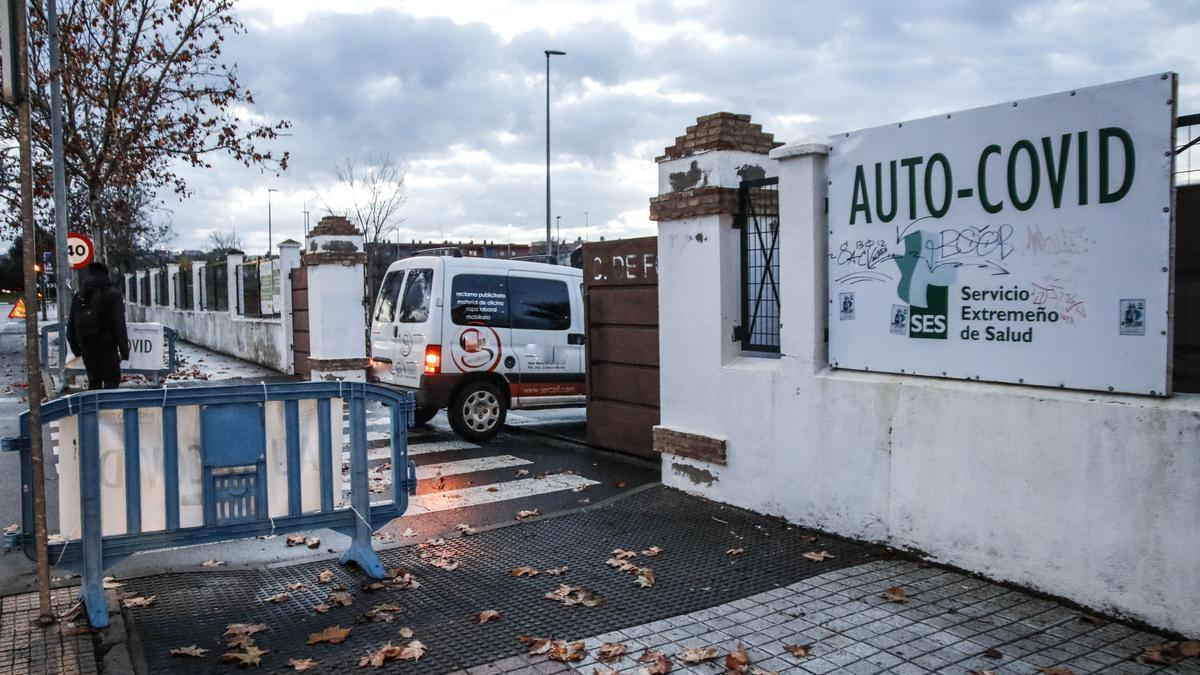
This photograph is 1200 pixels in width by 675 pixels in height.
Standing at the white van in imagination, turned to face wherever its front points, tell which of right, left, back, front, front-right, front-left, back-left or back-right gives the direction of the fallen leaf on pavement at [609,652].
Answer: back-right

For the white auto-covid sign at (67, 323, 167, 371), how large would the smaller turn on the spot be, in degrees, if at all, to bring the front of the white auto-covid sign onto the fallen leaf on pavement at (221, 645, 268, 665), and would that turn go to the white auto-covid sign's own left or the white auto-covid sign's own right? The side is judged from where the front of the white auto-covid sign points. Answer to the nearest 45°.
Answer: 0° — it already faces it

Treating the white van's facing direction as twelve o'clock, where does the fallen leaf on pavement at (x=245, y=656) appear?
The fallen leaf on pavement is roughly at 5 o'clock from the white van.

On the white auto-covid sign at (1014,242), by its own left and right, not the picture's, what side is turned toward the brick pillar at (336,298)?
right

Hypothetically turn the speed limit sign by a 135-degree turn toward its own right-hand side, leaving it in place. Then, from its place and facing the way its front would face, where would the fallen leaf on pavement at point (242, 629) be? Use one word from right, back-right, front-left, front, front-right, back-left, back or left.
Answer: back-left

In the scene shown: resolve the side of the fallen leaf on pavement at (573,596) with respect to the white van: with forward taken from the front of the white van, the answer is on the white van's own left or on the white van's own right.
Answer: on the white van's own right

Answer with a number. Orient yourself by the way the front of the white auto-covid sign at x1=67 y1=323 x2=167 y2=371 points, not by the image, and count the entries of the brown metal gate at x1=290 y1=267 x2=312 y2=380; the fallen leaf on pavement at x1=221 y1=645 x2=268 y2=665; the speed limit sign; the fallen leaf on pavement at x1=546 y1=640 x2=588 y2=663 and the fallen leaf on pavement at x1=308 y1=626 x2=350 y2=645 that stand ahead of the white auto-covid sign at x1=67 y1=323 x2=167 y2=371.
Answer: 3

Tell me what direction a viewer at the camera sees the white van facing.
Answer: facing away from the viewer and to the right of the viewer

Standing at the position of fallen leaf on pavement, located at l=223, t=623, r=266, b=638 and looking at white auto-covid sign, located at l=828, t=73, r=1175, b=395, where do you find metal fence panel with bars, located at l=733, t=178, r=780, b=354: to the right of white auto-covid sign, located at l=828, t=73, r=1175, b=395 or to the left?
left

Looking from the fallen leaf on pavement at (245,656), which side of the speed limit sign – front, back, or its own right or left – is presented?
front

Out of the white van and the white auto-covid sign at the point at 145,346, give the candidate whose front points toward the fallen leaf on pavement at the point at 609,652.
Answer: the white auto-covid sign

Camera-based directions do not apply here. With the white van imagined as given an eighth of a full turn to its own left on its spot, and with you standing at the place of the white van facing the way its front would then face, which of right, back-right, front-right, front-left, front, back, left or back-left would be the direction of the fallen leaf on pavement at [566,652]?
back

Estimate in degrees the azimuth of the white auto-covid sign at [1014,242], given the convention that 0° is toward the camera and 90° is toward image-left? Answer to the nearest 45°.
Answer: approximately 45°

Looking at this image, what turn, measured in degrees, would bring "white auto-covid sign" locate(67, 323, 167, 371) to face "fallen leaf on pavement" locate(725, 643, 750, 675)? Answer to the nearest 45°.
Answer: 0° — it already faces it

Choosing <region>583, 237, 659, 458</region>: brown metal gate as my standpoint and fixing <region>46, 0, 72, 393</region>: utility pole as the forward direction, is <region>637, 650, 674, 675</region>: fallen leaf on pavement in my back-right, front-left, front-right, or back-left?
back-left
